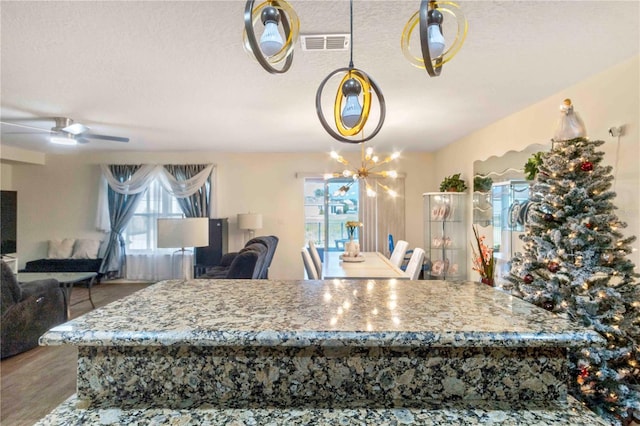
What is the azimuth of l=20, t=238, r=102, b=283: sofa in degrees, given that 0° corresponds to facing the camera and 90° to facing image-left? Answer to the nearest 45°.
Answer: approximately 0°

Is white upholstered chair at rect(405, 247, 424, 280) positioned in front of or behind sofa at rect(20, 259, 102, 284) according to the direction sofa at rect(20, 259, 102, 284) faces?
in front

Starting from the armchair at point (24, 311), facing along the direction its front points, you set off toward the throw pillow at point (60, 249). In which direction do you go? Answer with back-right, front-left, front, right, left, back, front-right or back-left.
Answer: front-left

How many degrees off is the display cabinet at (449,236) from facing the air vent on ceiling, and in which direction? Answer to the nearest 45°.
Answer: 0° — it already faces it

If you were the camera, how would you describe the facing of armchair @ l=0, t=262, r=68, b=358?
facing away from the viewer and to the right of the viewer

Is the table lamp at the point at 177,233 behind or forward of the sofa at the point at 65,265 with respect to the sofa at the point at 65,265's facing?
forward

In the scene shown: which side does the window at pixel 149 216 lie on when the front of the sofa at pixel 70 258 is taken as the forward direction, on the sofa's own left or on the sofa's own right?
on the sofa's own left
